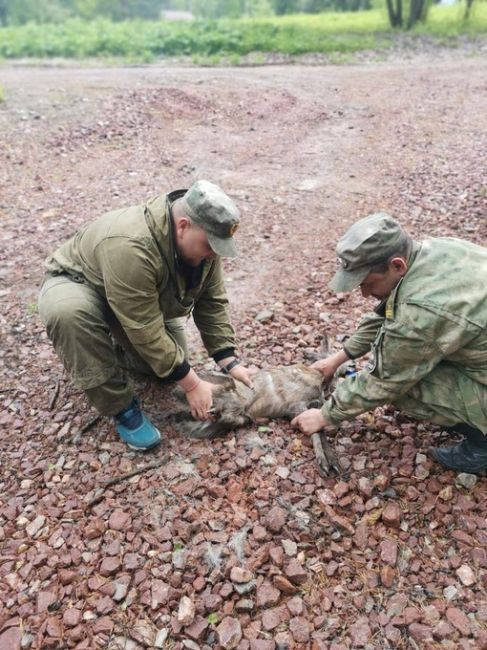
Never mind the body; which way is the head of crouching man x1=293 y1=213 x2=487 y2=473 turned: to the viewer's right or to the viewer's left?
to the viewer's left

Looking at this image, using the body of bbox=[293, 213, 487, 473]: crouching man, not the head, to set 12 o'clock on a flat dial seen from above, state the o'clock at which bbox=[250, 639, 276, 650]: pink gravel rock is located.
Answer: The pink gravel rock is roughly at 10 o'clock from the crouching man.

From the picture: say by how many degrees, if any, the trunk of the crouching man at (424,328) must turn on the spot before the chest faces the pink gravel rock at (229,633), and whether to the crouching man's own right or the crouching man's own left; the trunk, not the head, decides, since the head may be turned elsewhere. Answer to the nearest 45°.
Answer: approximately 45° to the crouching man's own left

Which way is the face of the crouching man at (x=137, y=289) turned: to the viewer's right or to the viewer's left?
to the viewer's right

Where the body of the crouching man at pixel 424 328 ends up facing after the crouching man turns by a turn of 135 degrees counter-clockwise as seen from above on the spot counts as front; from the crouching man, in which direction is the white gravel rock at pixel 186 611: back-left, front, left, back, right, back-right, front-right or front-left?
right

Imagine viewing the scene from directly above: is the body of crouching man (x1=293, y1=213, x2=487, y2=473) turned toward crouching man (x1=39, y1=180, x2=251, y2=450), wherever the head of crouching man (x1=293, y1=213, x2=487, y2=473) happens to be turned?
yes

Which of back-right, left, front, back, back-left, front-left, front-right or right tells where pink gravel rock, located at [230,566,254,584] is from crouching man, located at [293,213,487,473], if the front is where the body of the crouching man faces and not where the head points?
front-left

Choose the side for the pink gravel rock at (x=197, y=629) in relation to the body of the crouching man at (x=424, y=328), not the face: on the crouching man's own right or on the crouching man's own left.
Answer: on the crouching man's own left

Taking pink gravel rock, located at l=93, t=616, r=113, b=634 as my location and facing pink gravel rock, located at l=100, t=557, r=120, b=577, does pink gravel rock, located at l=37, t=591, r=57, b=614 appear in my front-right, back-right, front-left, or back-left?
front-left

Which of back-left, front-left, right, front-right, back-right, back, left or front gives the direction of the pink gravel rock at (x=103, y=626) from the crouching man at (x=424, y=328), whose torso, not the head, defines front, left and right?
front-left

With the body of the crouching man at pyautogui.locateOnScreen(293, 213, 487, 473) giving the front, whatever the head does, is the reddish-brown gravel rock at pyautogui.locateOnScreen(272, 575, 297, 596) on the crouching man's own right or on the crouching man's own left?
on the crouching man's own left

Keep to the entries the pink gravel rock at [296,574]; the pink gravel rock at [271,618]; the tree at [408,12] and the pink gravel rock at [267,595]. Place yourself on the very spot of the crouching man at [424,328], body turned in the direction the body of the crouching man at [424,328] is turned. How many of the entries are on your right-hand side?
1

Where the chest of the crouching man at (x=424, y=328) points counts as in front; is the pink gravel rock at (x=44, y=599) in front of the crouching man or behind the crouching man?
in front

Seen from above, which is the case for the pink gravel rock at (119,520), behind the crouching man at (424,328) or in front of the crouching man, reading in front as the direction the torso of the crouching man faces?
in front

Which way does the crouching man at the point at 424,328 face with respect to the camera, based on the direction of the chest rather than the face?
to the viewer's left

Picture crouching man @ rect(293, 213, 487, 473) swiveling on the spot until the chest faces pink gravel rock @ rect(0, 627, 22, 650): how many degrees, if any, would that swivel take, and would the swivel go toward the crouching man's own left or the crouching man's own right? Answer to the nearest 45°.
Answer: approximately 45° to the crouching man's own left
